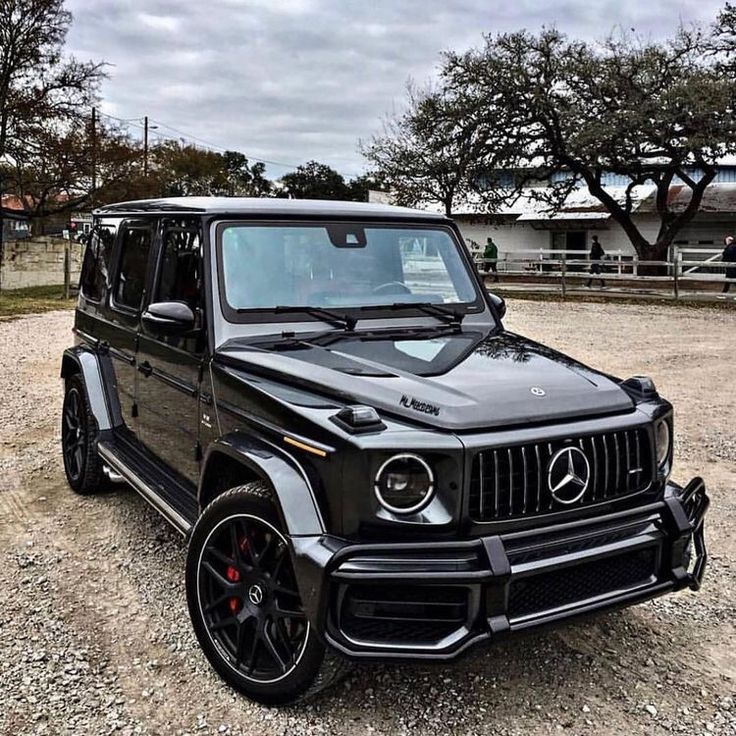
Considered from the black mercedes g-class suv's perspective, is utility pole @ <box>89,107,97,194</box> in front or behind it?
behind

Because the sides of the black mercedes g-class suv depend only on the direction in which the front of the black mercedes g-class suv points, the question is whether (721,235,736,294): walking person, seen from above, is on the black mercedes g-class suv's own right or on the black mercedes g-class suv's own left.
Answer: on the black mercedes g-class suv's own left

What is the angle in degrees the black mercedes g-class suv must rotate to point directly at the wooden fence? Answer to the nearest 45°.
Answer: approximately 135° to its left

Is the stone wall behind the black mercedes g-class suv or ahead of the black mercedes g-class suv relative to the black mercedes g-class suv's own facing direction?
behind

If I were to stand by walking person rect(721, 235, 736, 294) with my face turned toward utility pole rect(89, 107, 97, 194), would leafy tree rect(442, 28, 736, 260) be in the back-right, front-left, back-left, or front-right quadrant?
front-right

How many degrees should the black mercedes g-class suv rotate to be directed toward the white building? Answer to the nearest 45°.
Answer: approximately 135° to its left

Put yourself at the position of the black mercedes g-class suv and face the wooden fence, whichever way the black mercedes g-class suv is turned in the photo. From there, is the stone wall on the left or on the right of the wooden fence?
left

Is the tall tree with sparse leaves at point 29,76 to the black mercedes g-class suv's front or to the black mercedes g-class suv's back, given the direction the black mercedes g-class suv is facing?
to the back

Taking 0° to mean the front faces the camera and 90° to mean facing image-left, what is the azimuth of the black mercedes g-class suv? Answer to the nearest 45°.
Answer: approximately 315°

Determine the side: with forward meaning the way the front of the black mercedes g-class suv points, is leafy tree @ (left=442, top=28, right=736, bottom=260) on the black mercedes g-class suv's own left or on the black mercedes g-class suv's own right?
on the black mercedes g-class suv's own left
